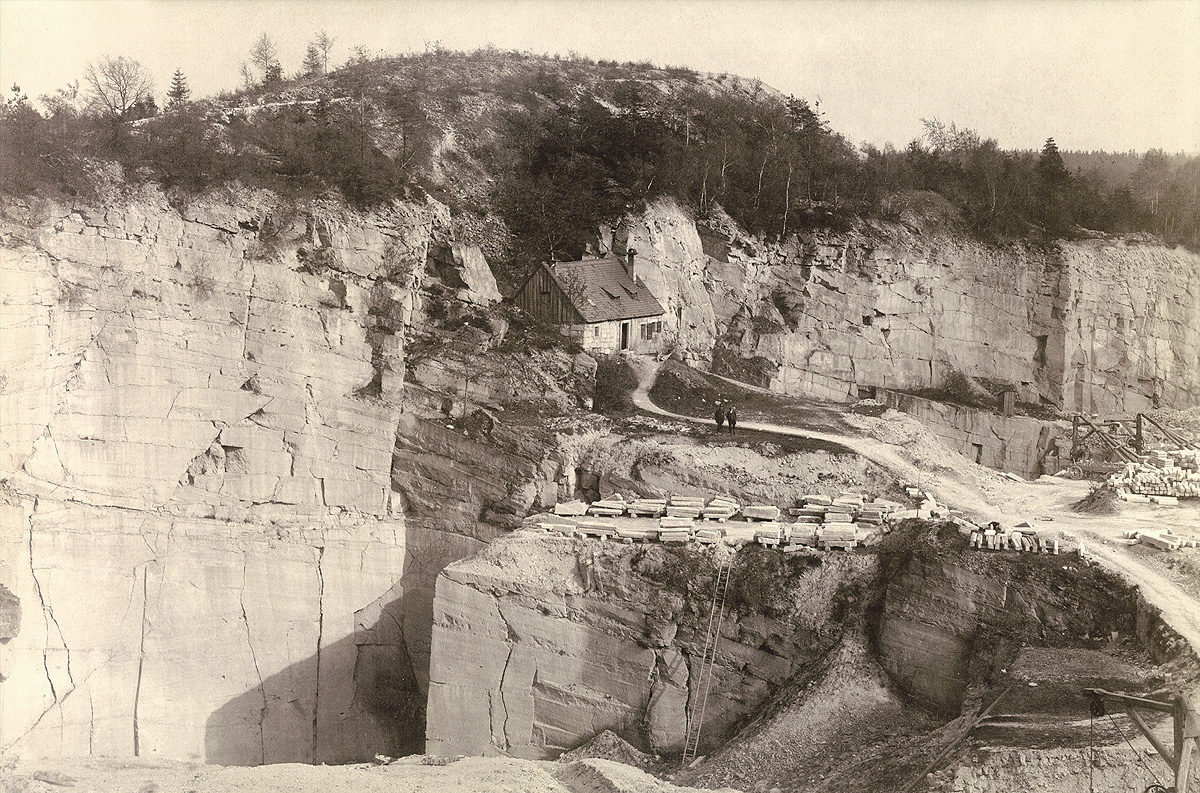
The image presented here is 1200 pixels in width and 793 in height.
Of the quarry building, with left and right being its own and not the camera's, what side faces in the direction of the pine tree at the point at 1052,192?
left

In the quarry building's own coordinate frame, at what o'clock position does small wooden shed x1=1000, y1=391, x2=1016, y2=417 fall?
The small wooden shed is roughly at 10 o'clock from the quarry building.

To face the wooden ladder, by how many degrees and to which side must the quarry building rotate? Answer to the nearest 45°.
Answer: approximately 45° to its right

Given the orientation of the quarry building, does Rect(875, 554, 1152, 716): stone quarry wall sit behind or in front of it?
in front

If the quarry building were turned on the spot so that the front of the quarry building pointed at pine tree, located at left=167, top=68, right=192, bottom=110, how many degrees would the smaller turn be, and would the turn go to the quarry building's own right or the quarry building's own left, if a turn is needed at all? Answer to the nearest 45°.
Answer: approximately 135° to the quarry building's own right

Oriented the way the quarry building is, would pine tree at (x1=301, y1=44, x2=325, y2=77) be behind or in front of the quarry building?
behind

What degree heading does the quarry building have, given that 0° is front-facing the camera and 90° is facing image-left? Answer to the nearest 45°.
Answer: approximately 315°

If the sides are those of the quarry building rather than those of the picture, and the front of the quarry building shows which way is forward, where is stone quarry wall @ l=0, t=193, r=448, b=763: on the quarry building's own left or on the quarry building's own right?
on the quarry building's own right

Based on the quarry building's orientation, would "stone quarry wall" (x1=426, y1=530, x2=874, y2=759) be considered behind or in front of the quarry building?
in front

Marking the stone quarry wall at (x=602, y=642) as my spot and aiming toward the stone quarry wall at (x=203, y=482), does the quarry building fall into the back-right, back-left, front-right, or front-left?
front-right

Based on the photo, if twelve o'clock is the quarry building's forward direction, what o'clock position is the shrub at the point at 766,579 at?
The shrub is roughly at 1 o'clock from the quarry building.

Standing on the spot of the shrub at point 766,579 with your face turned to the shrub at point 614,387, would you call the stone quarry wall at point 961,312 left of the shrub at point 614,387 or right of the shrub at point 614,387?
right
